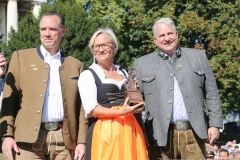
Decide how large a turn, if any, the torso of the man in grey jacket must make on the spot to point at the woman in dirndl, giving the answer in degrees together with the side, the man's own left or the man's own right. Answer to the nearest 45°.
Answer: approximately 45° to the man's own right

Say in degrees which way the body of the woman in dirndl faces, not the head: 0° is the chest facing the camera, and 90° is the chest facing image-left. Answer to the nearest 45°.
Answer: approximately 315°

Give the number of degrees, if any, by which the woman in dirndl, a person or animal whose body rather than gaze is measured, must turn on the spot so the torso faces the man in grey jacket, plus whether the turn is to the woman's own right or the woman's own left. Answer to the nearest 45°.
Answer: approximately 90° to the woman's own left

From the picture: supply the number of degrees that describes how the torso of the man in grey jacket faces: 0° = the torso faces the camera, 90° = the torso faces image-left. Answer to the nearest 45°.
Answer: approximately 0°
